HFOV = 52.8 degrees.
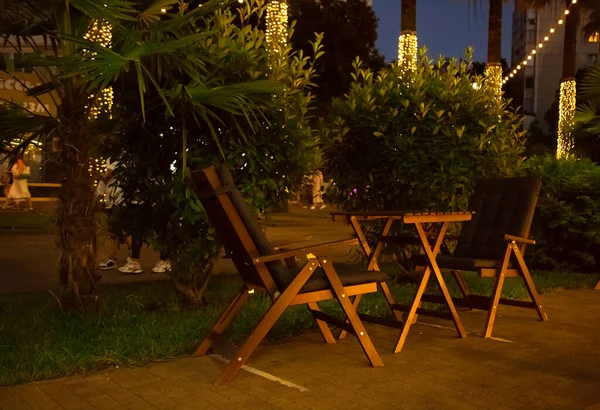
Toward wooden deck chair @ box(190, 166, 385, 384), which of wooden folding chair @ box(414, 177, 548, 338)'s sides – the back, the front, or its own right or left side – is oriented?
front

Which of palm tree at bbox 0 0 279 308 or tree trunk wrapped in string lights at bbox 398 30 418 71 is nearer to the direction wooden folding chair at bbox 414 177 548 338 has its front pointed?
the palm tree

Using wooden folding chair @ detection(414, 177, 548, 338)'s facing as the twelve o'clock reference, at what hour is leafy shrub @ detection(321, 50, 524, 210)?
The leafy shrub is roughly at 3 o'clock from the wooden folding chair.

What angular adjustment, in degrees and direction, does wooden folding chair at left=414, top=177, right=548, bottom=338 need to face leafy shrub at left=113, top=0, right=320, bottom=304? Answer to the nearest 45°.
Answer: approximately 45° to its right

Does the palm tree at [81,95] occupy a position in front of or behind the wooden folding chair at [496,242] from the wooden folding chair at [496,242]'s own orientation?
in front

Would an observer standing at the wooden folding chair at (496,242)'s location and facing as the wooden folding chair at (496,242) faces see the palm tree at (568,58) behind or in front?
behind

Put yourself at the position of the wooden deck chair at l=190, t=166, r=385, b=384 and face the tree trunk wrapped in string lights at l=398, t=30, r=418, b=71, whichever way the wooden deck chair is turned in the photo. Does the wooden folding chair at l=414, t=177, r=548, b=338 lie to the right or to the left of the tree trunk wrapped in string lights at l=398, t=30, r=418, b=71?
right

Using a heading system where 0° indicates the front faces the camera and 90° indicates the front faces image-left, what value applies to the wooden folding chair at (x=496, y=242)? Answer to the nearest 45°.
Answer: approximately 45°

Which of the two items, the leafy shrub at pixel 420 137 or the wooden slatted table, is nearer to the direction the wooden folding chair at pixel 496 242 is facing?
the wooden slatted table

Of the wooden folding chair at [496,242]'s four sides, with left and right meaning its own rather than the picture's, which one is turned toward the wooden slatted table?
front

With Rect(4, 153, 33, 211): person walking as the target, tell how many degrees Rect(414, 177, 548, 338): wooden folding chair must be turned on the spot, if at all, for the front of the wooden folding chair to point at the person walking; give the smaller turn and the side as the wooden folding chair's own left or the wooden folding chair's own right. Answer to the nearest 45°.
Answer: approximately 90° to the wooden folding chair's own right

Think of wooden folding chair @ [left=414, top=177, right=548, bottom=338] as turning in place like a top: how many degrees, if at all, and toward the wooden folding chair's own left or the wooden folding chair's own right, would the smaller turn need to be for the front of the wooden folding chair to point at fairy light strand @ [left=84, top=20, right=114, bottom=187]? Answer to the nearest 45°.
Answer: approximately 45° to the wooden folding chair's own right

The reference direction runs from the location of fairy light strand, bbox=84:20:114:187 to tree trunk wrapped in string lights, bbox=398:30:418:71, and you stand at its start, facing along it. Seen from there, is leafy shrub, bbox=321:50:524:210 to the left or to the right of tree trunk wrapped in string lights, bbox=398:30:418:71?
right
